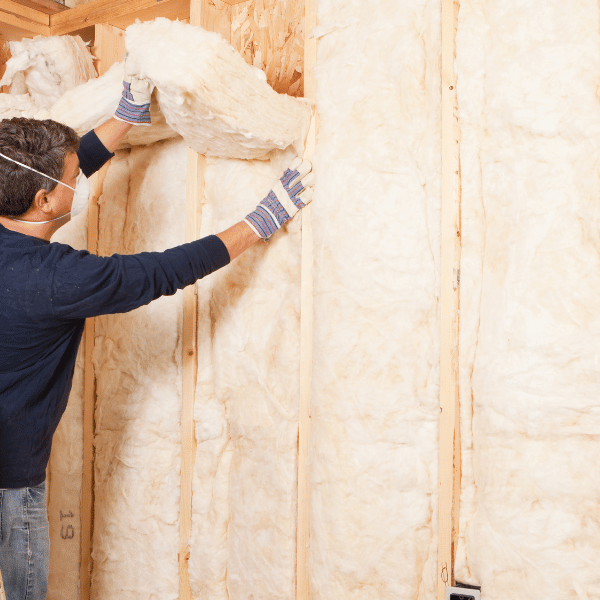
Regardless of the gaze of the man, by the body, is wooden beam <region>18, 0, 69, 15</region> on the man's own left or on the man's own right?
on the man's own left

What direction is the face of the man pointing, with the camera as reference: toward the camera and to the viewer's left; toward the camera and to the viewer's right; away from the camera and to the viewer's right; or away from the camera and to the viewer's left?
away from the camera and to the viewer's right

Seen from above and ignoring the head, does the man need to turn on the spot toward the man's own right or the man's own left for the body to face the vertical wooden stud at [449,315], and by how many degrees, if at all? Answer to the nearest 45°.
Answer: approximately 45° to the man's own right

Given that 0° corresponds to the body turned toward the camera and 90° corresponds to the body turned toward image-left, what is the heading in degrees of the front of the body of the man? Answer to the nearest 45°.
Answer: approximately 225°

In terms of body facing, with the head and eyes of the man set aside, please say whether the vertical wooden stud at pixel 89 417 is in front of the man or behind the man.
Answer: in front

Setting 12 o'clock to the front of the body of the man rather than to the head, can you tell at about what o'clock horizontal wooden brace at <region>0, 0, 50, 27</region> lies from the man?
The horizontal wooden brace is roughly at 10 o'clock from the man.

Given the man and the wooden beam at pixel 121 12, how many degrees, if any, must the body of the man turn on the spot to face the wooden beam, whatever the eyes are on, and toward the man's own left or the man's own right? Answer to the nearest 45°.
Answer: approximately 45° to the man's own left
